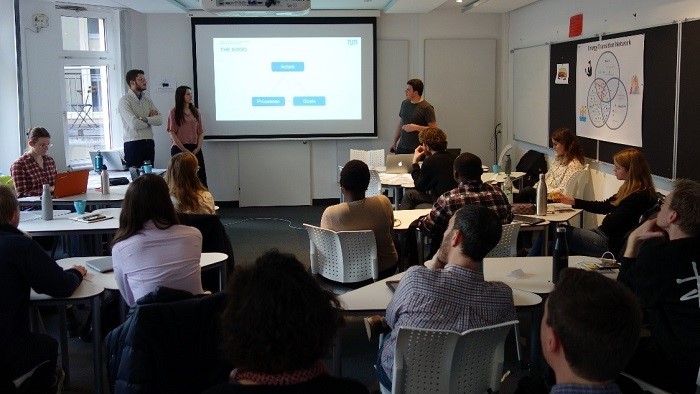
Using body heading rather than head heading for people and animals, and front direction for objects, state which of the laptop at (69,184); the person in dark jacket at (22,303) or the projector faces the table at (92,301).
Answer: the person in dark jacket

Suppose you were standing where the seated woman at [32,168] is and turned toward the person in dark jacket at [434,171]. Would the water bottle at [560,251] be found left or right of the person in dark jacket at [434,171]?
right

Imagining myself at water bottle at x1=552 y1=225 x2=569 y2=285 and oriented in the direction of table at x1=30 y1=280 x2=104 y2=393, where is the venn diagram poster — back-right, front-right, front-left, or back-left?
back-right

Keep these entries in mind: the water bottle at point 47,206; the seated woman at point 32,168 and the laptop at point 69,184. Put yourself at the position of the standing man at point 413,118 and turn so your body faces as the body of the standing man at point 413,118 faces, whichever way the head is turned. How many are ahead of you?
3

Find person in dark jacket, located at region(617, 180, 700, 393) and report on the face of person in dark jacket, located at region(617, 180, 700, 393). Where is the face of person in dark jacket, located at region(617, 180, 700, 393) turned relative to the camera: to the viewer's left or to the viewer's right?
to the viewer's left

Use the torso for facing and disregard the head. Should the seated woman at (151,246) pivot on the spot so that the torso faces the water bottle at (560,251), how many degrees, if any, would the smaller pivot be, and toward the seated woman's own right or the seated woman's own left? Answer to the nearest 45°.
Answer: approximately 90° to the seated woman's own right

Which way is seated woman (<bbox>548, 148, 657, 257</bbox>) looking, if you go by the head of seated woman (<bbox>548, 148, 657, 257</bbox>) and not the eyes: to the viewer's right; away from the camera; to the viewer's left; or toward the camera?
to the viewer's left

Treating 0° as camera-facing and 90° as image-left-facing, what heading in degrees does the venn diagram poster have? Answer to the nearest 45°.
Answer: approximately 45°

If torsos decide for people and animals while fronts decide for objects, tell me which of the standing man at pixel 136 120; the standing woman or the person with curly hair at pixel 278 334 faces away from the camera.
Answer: the person with curly hair

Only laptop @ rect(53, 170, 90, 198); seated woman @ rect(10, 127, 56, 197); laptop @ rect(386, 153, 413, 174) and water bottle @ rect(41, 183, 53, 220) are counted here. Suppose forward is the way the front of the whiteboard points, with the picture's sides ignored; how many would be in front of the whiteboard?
4

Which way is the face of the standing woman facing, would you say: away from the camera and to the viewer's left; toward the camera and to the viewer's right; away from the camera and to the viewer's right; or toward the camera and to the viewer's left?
toward the camera and to the viewer's right

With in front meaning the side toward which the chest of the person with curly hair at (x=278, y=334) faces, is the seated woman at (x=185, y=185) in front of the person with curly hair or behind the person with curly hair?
in front

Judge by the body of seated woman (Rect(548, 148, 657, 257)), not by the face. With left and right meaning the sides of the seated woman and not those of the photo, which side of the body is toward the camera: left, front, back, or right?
left

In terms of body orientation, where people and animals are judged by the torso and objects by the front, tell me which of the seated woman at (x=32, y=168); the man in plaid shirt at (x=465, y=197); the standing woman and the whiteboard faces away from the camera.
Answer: the man in plaid shirt

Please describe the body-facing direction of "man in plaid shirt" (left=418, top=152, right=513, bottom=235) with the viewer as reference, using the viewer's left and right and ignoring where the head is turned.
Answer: facing away from the viewer

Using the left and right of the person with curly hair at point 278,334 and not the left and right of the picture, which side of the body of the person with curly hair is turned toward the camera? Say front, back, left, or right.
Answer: back

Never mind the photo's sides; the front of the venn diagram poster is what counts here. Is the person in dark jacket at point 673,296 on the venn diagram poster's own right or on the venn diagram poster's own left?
on the venn diagram poster's own left
